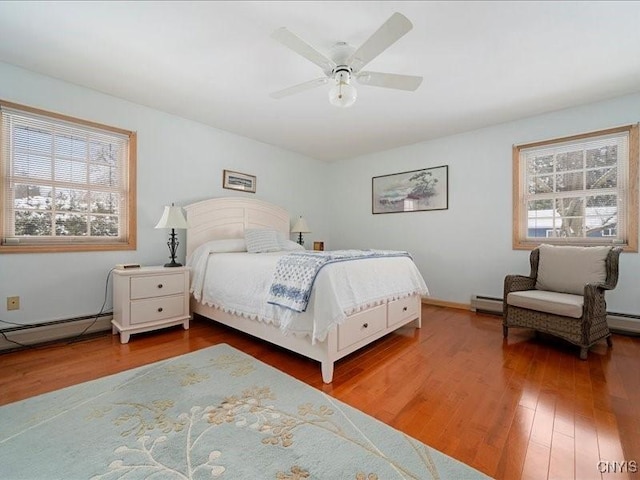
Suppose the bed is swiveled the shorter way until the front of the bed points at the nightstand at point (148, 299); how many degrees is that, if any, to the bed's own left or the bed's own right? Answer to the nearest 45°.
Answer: approximately 135° to the bed's own right

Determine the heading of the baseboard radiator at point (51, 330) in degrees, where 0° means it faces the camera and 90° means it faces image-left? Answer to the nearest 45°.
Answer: approximately 315°

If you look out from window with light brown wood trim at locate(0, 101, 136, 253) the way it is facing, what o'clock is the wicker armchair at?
The wicker armchair is roughly at 12 o'clock from the window with light brown wood trim.

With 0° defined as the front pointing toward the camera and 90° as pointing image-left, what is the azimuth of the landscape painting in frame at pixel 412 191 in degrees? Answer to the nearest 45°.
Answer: approximately 45°

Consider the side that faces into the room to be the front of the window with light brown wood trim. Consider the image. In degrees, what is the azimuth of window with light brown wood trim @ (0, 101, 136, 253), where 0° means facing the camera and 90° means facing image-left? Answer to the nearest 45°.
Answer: approximately 315°

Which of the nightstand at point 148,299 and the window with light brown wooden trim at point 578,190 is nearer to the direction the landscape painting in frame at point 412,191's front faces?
the nightstand
